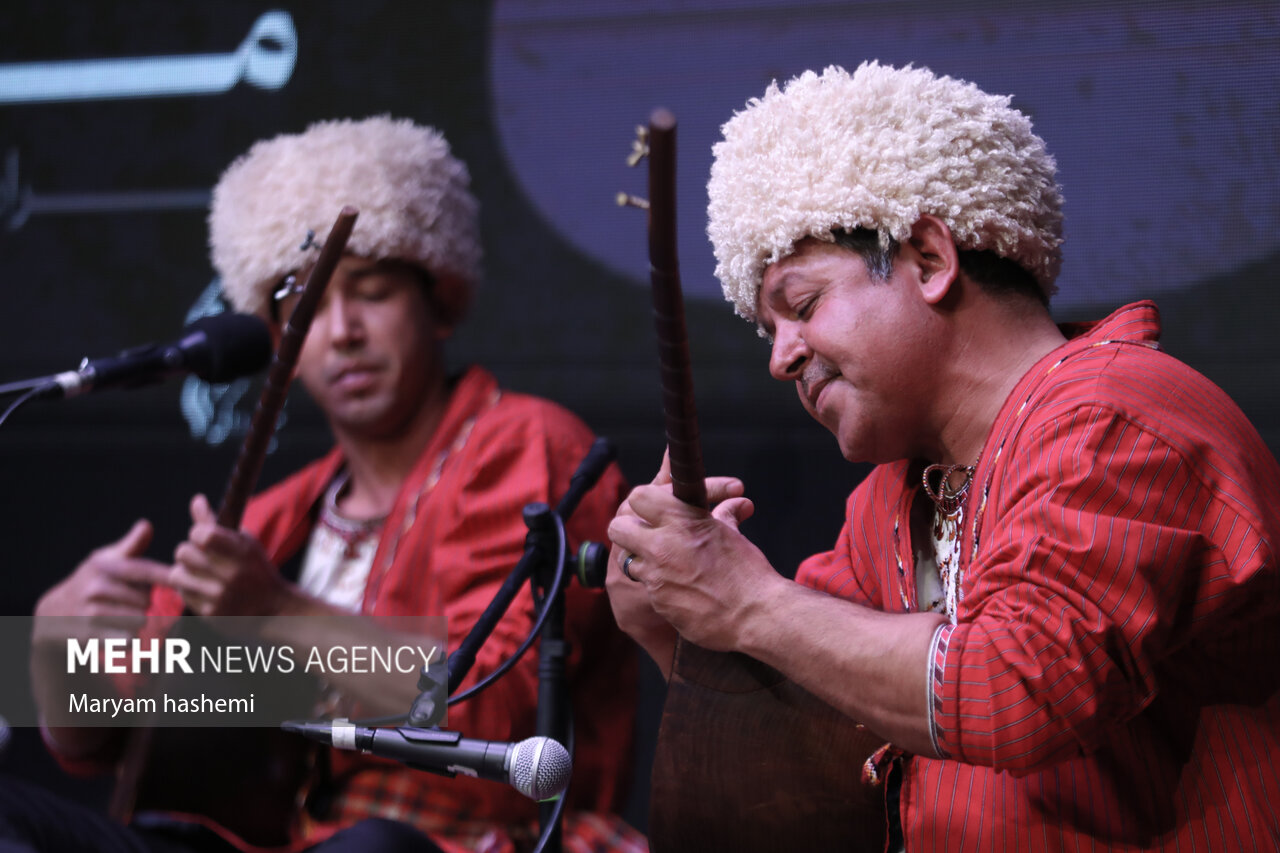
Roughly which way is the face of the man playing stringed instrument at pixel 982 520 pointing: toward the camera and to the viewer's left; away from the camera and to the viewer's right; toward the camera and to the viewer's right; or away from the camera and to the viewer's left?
toward the camera and to the viewer's left

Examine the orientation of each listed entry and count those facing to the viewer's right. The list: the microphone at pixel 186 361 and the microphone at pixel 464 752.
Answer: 2

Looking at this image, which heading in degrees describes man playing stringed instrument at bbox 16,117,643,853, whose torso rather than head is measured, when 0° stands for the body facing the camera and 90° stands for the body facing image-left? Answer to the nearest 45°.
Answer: approximately 45°

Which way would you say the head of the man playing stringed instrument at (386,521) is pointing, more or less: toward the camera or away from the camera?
toward the camera

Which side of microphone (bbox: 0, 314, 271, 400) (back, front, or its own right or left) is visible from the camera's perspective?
right

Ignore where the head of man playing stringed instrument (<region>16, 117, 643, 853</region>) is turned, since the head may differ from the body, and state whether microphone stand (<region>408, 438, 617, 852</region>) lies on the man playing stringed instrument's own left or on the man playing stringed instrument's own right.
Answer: on the man playing stringed instrument's own left

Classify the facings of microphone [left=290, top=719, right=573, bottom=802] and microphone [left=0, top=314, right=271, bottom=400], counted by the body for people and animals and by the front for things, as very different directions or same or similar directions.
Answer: same or similar directions

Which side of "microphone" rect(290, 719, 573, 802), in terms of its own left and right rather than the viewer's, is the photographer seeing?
right

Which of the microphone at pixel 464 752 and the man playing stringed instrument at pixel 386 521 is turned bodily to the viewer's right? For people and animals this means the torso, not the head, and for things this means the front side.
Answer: the microphone

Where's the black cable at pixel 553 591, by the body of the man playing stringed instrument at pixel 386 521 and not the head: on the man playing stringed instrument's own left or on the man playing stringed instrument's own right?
on the man playing stringed instrument's own left

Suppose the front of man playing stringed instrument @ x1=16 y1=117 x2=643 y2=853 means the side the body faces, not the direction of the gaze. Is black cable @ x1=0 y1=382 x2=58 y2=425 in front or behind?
in front

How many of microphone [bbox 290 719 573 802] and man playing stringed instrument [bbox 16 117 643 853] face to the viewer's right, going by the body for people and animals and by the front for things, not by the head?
1
